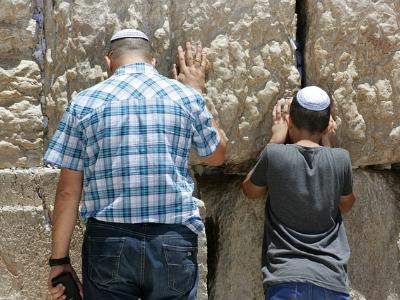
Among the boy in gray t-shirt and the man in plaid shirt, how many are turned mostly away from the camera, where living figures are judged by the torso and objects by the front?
2

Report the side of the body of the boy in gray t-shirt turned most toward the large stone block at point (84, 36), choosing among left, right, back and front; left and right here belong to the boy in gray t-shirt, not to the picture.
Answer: left

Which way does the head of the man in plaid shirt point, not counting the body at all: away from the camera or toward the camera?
away from the camera

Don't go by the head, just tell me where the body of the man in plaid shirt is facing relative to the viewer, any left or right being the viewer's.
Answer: facing away from the viewer

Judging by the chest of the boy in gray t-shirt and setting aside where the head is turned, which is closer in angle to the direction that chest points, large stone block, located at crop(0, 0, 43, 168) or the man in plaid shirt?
the large stone block

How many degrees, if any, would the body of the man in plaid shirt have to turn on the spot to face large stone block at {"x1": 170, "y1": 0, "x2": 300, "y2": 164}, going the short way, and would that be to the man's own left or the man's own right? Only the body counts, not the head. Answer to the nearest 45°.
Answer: approximately 45° to the man's own right

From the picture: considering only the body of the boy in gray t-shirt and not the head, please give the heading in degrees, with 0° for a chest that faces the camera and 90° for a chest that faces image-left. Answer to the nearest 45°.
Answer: approximately 180°

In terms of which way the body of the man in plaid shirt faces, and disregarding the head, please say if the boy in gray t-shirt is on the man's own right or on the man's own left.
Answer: on the man's own right

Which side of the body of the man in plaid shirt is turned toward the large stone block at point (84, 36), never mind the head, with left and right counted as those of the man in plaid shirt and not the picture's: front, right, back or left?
front

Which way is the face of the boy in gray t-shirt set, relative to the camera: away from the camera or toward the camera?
away from the camera
